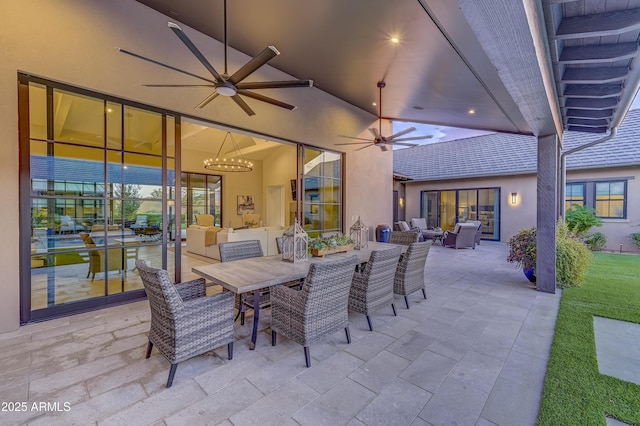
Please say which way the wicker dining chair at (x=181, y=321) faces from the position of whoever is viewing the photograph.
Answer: facing away from the viewer and to the right of the viewer

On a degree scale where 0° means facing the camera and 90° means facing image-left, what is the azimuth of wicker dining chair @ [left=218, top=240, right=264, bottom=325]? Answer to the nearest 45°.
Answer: approximately 315°

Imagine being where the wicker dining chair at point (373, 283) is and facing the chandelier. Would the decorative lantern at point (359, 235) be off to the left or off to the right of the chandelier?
right

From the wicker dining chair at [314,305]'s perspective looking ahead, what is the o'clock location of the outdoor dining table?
The outdoor dining table is roughly at 11 o'clock from the wicker dining chair.

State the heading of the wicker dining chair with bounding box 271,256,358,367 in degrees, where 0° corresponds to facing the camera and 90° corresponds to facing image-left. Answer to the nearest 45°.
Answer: approximately 135°

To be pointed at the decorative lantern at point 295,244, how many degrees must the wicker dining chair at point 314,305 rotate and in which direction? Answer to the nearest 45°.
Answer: approximately 45° to its right

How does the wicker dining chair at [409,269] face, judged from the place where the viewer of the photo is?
facing away from the viewer and to the left of the viewer

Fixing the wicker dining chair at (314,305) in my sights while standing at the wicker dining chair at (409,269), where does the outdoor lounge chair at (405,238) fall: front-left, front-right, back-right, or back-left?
back-right
